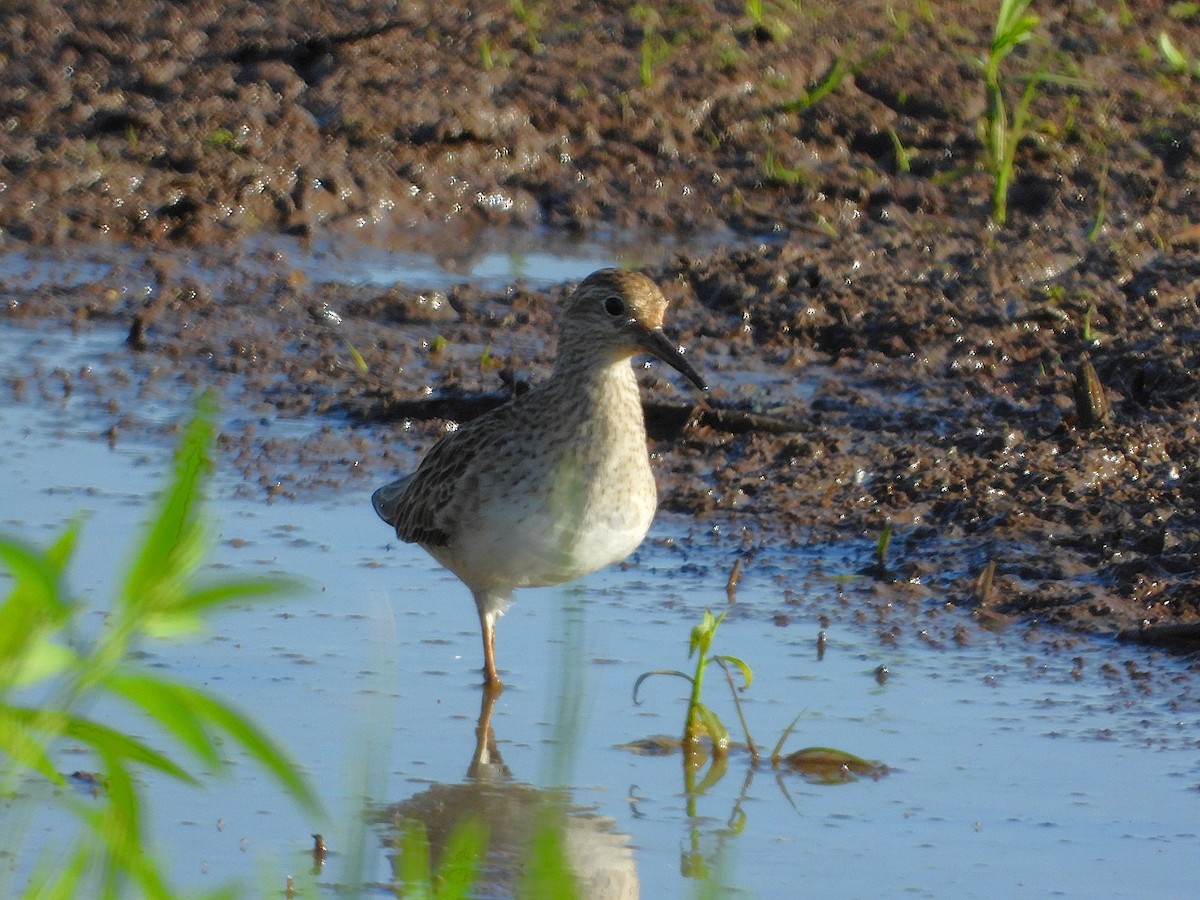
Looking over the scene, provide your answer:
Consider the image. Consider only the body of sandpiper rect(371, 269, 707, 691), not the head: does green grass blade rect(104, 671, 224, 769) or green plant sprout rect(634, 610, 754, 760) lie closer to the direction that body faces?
the green plant sprout

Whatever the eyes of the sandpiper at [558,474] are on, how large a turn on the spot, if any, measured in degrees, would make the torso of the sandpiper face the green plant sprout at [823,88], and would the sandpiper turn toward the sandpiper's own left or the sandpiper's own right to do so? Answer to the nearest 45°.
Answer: approximately 135° to the sandpiper's own left

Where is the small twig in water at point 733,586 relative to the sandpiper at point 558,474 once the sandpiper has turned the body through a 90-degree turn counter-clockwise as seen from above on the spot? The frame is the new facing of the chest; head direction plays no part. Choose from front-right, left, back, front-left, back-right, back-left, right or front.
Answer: front

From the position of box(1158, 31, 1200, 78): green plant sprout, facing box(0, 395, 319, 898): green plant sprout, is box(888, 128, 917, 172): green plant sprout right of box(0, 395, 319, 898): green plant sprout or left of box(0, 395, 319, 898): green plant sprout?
right

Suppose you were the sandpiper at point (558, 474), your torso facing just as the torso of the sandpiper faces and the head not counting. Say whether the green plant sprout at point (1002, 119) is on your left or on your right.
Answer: on your left

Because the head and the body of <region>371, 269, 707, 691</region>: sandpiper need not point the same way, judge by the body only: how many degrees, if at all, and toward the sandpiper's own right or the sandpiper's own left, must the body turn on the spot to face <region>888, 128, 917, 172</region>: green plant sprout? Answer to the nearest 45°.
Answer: approximately 135° to the sandpiper's own left

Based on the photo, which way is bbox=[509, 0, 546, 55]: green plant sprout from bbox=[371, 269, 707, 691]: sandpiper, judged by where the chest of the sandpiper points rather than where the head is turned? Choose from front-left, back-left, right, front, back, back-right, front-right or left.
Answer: back-left

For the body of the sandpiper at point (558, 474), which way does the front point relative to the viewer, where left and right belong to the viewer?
facing the viewer and to the right of the viewer

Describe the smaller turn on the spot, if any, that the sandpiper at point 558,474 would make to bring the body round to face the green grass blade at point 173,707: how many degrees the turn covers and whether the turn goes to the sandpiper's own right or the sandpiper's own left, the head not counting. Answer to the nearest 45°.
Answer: approximately 45° to the sandpiper's own right
